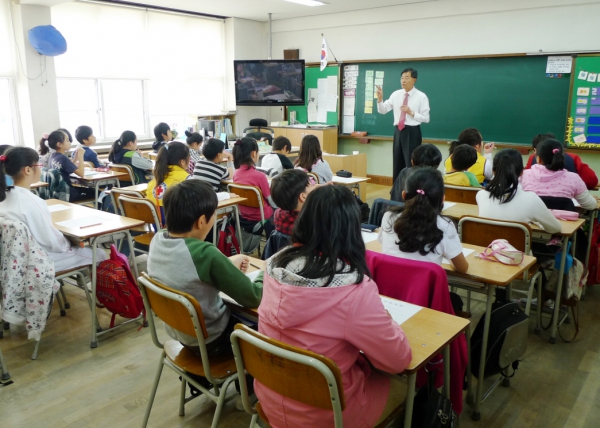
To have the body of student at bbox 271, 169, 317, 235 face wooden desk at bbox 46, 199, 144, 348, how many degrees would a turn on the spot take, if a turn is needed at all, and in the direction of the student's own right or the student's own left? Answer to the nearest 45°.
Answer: approximately 135° to the student's own left

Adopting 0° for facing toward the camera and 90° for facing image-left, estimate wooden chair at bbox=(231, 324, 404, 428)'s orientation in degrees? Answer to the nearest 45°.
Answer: approximately 225°

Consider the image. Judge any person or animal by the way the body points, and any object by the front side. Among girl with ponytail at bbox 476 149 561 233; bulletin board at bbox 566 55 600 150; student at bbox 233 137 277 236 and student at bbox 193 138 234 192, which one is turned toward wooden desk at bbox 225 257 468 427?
the bulletin board

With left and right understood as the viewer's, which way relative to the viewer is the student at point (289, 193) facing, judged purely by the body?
facing away from the viewer and to the right of the viewer

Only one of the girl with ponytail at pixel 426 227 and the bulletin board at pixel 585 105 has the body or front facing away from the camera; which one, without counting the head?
the girl with ponytail

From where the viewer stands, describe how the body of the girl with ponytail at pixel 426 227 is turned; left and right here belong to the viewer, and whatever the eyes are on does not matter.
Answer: facing away from the viewer

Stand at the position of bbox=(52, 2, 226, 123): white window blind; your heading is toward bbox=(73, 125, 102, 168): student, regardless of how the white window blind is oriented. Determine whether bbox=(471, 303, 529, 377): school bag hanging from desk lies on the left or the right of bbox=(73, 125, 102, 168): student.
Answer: left

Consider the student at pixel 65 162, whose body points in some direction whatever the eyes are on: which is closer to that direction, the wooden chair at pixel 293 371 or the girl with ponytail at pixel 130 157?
the girl with ponytail

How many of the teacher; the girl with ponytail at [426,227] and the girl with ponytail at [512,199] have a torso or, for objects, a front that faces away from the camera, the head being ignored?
2

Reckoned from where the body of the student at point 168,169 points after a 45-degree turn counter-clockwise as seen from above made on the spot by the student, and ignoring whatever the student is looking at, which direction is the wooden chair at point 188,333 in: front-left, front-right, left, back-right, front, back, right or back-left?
back

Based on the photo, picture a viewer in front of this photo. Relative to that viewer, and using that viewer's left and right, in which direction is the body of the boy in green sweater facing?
facing away from the viewer and to the right of the viewer

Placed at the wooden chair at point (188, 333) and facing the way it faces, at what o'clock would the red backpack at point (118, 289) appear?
The red backpack is roughly at 10 o'clock from the wooden chair.

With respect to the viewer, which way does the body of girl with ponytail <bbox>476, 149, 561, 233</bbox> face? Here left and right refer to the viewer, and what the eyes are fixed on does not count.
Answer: facing away from the viewer
